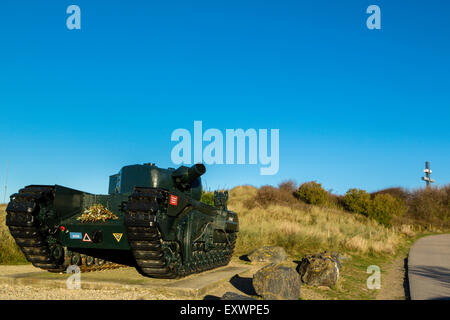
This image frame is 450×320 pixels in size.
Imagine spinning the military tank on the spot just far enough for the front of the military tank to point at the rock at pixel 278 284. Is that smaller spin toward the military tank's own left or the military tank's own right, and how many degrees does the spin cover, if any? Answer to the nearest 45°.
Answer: approximately 90° to the military tank's own left

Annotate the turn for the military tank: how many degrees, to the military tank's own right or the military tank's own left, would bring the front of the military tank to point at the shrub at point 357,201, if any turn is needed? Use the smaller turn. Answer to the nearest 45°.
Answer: approximately 180°

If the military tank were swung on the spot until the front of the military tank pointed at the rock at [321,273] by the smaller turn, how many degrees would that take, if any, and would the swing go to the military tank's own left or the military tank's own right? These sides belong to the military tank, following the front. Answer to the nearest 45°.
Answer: approximately 135° to the military tank's own left

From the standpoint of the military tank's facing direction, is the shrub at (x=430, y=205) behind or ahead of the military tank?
behind

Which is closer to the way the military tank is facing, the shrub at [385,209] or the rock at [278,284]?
the rock

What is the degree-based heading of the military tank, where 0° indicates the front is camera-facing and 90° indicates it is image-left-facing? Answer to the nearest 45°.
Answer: approximately 45°

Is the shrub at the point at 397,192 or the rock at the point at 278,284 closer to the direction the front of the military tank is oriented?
the rock

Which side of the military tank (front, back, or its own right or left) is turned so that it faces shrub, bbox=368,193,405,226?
back

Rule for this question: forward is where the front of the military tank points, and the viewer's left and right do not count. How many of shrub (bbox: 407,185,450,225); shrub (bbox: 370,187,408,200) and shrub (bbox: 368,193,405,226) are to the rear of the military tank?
3
